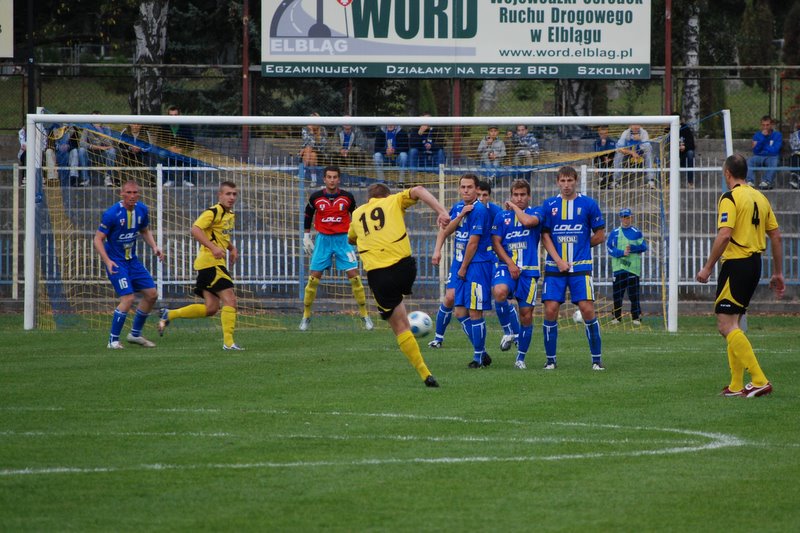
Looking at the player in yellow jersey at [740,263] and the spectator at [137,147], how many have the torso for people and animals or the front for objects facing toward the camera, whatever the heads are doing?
1

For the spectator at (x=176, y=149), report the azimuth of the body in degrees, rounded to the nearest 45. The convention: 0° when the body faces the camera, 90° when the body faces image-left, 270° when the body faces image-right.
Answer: approximately 0°

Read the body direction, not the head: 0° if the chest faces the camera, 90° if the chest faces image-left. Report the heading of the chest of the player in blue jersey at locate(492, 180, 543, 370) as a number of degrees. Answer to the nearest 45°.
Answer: approximately 0°

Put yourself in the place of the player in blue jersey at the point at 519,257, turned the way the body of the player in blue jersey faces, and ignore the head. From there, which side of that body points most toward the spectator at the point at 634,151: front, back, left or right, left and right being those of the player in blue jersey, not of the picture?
back

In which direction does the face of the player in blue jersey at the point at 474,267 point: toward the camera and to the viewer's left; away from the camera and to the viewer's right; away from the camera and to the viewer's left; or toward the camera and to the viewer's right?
toward the camera and to the viewer's left

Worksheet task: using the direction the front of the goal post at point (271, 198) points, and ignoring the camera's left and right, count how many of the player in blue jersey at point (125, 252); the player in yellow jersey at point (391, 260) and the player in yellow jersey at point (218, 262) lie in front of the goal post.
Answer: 3

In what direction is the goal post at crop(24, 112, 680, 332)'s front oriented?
toward the camera

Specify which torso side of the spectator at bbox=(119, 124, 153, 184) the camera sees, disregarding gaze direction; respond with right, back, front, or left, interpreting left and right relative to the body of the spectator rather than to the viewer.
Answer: front

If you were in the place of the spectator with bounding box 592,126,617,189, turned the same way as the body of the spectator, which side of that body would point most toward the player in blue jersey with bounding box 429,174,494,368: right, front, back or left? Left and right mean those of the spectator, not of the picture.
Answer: front

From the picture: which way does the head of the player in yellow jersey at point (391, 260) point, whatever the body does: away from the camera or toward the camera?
away from the camera

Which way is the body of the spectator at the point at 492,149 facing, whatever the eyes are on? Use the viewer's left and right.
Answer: facing the viewer

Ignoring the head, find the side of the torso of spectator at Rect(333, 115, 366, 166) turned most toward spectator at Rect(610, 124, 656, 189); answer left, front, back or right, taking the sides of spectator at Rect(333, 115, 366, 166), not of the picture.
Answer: left

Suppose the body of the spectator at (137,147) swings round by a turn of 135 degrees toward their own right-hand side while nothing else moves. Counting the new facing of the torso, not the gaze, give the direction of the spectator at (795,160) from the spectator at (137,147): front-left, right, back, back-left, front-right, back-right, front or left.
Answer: back-right

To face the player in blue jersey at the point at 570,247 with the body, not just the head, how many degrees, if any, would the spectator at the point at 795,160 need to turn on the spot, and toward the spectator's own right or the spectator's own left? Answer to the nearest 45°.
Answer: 0° — they already face them

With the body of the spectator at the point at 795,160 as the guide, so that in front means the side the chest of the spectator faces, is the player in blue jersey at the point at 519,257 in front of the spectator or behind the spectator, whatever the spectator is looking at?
in front
